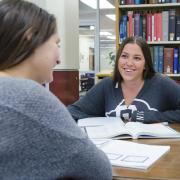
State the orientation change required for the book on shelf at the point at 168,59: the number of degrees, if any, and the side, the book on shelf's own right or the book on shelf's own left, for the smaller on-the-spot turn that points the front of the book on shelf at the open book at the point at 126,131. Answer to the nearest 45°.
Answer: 0° — it already faces it

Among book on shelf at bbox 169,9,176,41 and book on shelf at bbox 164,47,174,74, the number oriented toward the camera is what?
2

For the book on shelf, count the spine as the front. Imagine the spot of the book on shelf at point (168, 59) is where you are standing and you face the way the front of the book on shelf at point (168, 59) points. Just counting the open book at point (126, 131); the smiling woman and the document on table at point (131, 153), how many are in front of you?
3

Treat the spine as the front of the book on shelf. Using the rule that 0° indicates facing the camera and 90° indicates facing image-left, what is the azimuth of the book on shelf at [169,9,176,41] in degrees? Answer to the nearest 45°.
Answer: approximately 0°

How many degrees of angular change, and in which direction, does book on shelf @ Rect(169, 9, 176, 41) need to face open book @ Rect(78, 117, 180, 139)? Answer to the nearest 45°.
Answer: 0° — it already faces it

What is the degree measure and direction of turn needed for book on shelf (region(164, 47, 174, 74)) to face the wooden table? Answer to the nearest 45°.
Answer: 0° — it already faces it

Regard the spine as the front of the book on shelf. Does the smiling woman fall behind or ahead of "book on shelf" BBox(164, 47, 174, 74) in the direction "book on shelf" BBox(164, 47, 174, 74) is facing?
ahead

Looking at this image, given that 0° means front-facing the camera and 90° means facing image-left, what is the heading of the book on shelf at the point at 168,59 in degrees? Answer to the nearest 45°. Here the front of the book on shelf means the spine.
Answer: approximately 0°

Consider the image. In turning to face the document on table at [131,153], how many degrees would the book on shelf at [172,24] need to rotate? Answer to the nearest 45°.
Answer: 0° — it already faces it

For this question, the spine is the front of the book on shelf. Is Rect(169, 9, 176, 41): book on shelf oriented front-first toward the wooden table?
yes
